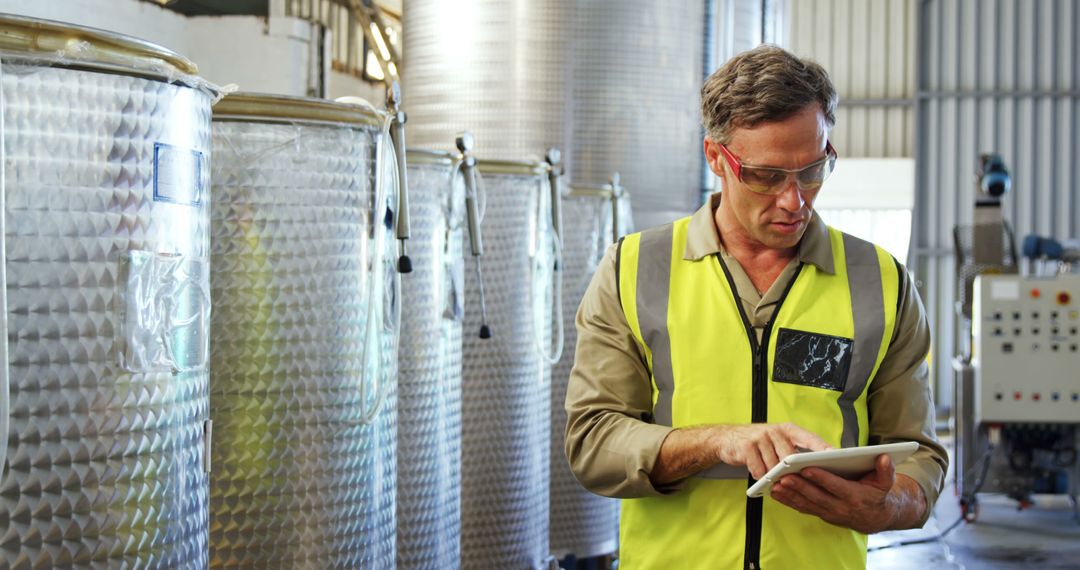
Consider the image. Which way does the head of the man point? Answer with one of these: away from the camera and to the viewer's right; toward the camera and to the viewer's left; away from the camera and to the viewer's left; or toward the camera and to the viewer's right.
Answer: toward the camera and to the viewer's right

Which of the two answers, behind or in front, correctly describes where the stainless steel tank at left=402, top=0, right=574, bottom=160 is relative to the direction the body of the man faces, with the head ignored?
behind

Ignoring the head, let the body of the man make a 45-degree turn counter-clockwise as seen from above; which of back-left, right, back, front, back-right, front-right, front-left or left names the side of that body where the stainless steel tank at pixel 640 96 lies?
back-left

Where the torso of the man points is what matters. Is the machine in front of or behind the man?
behind

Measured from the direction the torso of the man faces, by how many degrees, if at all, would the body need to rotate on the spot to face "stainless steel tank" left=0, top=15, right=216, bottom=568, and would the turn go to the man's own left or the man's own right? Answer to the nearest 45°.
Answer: approximately 90° to the man's own right

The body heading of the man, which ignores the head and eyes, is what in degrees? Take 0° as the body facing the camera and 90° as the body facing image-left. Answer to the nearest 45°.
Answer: approximately 0°

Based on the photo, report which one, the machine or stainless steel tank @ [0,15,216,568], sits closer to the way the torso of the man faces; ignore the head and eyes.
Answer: the stainless steel tank

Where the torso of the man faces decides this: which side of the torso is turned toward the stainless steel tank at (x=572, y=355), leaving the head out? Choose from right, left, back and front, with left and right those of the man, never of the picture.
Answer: back

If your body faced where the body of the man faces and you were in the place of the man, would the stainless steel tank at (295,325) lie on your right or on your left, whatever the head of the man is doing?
on your right
